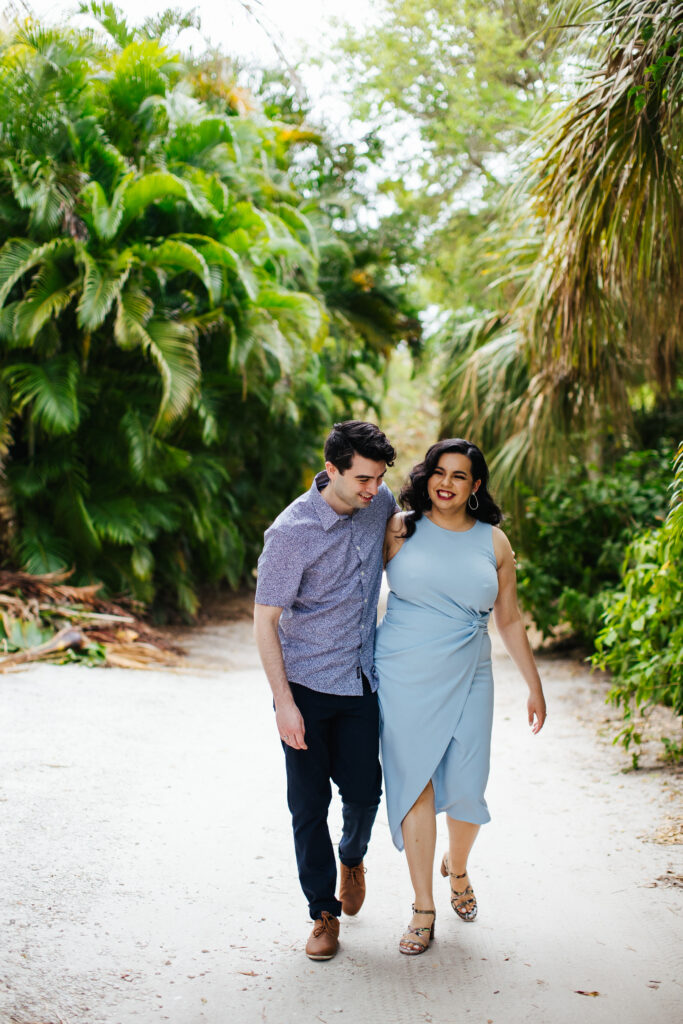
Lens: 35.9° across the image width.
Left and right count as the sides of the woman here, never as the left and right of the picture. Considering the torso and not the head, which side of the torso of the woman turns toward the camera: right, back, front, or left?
front

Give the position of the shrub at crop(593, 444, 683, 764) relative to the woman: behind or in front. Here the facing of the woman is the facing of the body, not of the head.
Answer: behind
